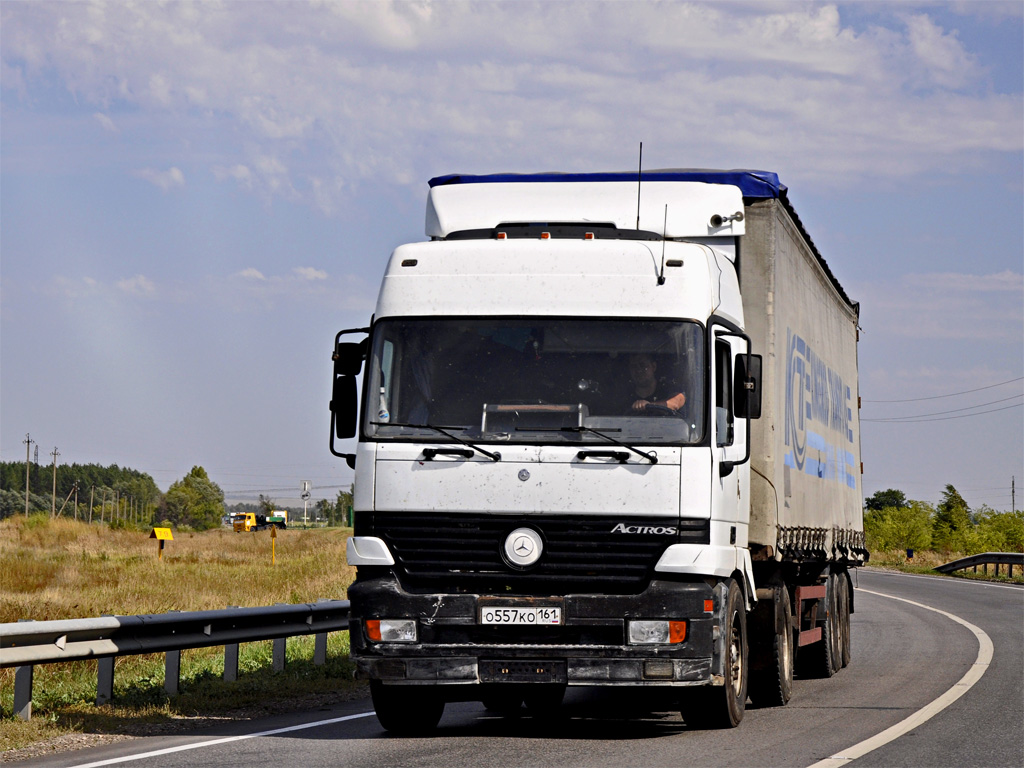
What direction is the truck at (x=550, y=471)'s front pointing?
toward the camera

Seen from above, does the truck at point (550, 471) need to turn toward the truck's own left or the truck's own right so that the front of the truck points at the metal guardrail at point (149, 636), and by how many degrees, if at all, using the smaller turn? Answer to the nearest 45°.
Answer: approximately 135° to the truck's own right

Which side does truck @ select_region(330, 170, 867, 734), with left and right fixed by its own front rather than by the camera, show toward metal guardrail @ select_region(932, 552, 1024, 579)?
back
